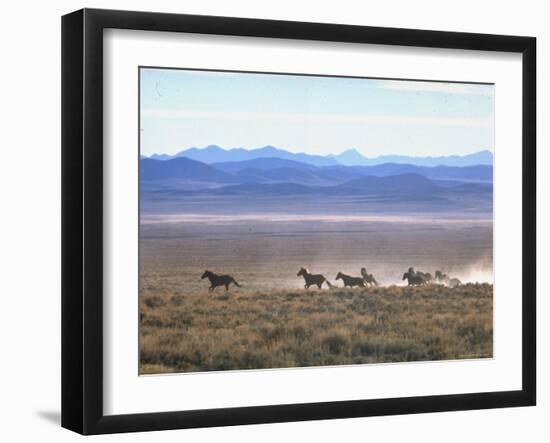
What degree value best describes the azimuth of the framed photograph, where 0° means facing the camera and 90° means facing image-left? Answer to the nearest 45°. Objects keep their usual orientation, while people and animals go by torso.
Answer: approximately 315°
